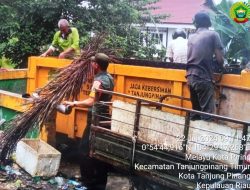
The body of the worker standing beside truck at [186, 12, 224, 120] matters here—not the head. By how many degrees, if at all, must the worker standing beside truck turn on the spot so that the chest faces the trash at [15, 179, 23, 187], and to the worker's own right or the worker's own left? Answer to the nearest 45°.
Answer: approximately 90° to the worker's own left

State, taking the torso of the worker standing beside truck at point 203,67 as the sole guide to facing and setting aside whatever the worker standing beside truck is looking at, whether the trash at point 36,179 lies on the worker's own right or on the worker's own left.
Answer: on the worker's own left

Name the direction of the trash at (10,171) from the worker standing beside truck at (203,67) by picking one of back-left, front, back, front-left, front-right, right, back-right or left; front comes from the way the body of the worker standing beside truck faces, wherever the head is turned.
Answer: left

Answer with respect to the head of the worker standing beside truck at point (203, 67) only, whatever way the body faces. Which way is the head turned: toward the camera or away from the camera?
away from the camera

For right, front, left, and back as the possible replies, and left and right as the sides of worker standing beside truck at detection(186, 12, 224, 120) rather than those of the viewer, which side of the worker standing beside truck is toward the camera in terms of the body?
back

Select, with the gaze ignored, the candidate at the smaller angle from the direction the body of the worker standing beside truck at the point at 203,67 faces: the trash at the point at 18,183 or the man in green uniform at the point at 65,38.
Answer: the man in green uniform

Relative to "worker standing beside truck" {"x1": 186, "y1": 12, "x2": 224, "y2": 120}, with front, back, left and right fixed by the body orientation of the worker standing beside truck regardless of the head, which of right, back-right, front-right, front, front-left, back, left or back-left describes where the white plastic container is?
left
